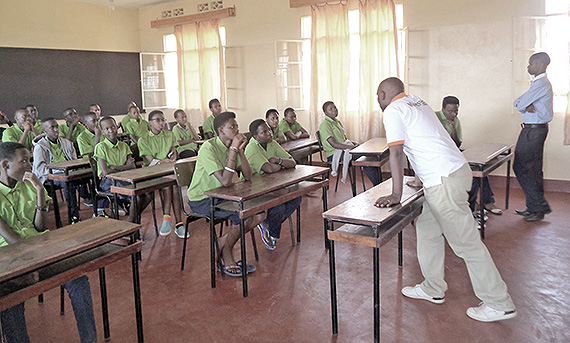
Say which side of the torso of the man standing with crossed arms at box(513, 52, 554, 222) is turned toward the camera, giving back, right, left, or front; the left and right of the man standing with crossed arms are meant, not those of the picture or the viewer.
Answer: left

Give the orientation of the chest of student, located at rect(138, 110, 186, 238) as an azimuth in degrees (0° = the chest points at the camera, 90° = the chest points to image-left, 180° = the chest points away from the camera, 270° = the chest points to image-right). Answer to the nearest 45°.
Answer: approximately 315°

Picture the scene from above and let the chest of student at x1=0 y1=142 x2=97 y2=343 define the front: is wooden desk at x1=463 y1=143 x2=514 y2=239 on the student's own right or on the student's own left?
on the student's own left

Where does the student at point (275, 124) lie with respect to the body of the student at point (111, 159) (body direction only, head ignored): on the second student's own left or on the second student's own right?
on the second student's own left

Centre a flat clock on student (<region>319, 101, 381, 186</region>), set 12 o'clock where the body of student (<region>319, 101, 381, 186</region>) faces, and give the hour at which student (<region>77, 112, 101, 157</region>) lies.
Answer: student (<region>77, 112, 101, 157</region>) is roughly at 4 o'clock from student (<region>319, 101, 381, 186</region>).

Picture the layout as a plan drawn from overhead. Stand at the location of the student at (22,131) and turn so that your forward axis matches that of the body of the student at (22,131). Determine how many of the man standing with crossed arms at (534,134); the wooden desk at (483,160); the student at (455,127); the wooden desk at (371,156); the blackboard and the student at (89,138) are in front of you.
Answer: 5

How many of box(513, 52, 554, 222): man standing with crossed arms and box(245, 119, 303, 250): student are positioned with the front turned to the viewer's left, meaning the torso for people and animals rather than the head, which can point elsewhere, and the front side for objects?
1

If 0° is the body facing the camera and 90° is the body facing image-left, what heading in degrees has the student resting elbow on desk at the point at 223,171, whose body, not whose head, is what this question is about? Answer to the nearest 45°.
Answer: approximately 315°

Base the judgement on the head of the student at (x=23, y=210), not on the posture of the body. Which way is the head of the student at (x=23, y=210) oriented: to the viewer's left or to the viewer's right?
to the viewer's right
